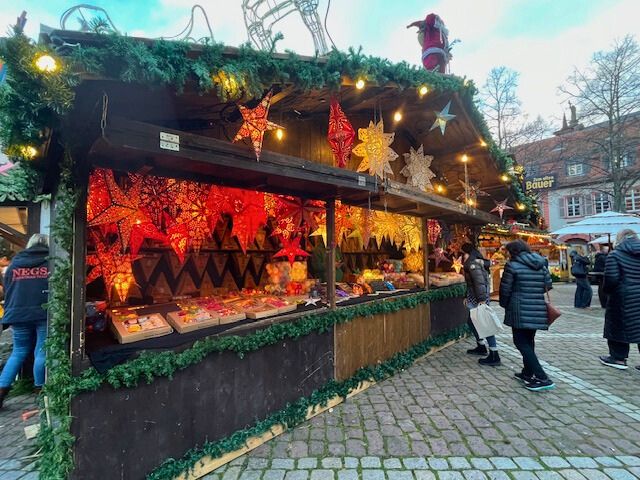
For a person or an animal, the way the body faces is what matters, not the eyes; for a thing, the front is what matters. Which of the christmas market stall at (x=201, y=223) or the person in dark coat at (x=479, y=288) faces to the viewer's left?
the person in dark coat

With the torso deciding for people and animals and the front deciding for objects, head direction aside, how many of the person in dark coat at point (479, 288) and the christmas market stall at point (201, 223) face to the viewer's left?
1

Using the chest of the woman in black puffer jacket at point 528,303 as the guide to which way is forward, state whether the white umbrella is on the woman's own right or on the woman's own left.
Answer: on the woman's own right

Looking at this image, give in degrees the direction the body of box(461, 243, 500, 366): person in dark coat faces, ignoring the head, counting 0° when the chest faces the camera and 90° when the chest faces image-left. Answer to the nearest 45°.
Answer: approximately 90°

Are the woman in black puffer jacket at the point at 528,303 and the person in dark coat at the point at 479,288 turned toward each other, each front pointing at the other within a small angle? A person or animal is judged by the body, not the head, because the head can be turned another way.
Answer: no

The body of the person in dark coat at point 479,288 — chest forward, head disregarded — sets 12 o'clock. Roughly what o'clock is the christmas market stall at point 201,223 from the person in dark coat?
The christmas market stall is roughly at 10 o'clock from the person in dark coat.

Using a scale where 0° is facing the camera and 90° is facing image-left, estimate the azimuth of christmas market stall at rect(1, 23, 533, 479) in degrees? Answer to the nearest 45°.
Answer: approximately 315°

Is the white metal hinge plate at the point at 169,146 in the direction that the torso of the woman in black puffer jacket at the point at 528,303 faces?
no

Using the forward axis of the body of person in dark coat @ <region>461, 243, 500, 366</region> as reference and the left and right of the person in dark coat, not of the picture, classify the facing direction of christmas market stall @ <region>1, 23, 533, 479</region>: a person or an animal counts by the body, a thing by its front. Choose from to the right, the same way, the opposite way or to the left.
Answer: the opposite way

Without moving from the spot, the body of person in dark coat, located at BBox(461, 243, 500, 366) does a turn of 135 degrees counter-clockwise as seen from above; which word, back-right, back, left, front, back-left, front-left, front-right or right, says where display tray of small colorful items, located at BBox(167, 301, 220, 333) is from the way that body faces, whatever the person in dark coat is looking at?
right

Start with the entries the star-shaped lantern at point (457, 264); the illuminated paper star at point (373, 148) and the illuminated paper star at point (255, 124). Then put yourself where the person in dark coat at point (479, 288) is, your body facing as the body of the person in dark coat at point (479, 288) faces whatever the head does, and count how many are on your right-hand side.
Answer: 1

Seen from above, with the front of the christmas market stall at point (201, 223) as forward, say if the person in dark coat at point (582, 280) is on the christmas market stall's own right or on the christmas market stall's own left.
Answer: on the christmas market stall's own left

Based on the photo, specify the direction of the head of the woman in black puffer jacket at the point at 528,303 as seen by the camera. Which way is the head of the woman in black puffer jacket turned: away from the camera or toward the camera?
away from the camera

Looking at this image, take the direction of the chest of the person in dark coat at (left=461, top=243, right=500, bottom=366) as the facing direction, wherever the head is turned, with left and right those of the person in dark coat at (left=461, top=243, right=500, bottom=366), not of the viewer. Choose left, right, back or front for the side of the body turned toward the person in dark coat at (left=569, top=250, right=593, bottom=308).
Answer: right

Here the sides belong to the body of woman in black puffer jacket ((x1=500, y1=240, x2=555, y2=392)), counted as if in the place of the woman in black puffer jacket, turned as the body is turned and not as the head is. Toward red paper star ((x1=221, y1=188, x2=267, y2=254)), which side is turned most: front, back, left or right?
left

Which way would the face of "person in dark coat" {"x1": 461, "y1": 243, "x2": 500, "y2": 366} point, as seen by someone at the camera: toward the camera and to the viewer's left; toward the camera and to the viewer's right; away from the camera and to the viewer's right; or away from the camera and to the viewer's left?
away from the camera and to the viewer's left

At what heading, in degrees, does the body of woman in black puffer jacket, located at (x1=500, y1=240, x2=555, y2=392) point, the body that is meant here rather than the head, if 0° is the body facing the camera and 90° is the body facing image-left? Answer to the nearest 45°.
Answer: approximately 135°

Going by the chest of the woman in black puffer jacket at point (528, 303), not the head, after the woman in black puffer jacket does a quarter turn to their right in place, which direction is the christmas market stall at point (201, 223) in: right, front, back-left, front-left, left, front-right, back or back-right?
back
